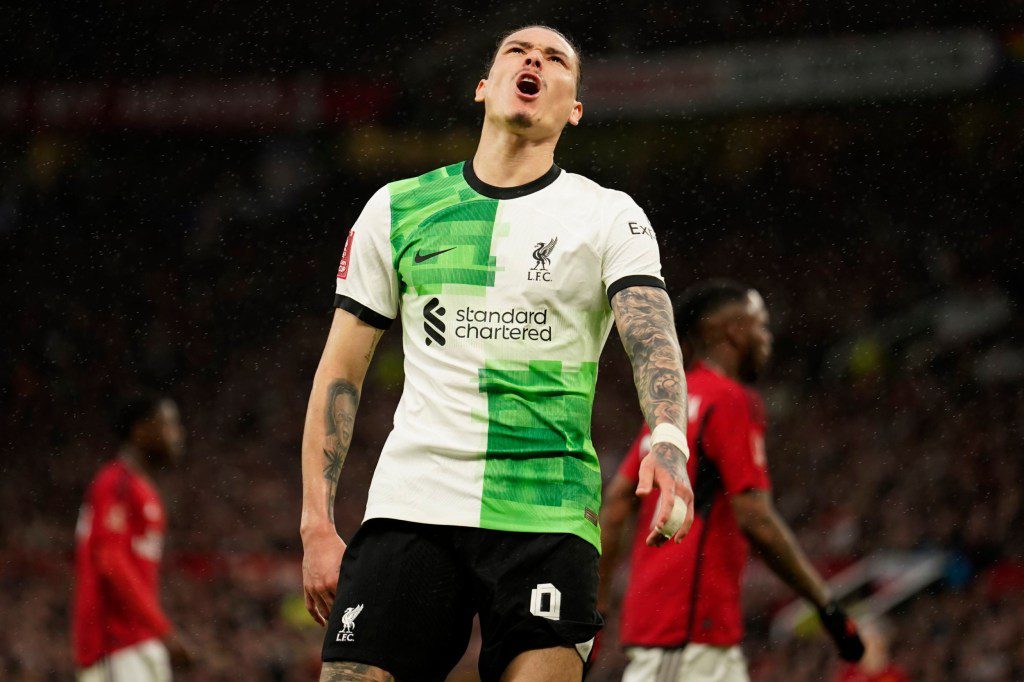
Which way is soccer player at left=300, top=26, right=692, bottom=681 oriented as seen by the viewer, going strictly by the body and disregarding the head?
toward the camera

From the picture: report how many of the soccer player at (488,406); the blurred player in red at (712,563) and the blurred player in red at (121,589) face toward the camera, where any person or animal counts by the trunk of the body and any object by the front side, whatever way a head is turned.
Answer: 1

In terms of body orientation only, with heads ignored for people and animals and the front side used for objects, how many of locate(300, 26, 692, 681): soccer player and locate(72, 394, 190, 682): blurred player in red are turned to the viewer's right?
1

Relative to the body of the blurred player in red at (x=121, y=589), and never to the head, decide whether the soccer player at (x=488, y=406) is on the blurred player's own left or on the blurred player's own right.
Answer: on the blurred player's own right

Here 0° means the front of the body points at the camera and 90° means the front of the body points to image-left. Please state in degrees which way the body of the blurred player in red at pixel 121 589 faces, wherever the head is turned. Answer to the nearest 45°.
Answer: approximately 270°

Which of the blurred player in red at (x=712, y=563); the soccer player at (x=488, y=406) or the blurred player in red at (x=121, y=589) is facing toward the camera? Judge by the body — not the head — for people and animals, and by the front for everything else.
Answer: the soccer player

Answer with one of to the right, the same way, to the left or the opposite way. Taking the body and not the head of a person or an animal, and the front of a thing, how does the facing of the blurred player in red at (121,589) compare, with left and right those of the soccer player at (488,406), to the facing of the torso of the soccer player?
to the left

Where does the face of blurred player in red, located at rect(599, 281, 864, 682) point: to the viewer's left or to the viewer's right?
to the viewer's right

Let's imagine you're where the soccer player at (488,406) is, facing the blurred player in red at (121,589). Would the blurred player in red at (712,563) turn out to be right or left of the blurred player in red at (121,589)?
right
